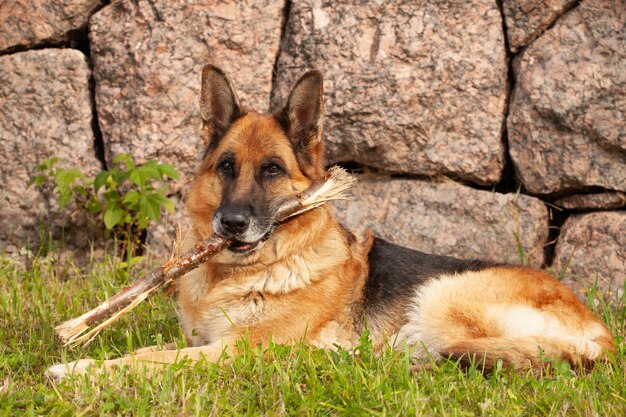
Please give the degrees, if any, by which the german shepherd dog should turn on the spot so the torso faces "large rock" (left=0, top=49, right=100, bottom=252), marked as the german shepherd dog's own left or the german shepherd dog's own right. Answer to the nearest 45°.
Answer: approximately 45° to the german shepherd dog's own right

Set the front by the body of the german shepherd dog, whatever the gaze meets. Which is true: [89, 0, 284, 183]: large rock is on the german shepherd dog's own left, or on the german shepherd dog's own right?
on the german shepherd dog's own right

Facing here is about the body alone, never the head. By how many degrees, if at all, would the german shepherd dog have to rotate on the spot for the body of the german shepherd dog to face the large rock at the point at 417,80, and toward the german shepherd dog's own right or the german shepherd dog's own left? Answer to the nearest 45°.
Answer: approximately 90° to the german shepherd dog's own right

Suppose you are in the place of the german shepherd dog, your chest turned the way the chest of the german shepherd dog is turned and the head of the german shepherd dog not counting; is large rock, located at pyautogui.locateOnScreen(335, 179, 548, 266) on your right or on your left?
on your right

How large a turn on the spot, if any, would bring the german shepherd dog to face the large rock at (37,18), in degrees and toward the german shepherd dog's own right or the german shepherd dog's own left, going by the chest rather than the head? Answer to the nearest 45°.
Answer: approximately 45° to the german shepherd dog's own right

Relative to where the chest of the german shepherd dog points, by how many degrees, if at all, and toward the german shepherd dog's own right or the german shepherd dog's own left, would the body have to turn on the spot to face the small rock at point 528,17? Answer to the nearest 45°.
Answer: approximately 135° to the german shepherd dog's own right

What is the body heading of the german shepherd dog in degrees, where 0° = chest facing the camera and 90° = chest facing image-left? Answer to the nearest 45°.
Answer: approximately 90°
